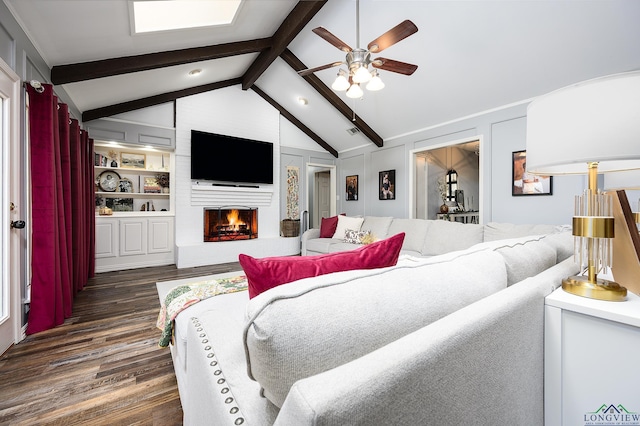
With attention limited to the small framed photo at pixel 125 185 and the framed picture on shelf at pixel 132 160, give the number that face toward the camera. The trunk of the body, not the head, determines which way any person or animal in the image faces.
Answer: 2

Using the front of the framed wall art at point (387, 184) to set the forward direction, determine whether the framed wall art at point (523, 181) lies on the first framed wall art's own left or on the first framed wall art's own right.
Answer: on the first framed wall art's own left

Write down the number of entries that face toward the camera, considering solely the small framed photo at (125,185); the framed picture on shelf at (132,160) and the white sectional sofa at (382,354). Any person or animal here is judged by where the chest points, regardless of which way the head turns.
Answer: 2

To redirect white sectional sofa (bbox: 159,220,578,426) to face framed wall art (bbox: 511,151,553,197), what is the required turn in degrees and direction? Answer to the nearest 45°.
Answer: approximately 90° to its right

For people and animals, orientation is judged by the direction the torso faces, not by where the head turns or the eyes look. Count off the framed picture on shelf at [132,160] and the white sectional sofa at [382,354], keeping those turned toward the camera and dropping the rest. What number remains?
1

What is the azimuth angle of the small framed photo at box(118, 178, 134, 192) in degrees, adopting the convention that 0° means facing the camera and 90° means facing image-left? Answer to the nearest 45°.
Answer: approximately 0°

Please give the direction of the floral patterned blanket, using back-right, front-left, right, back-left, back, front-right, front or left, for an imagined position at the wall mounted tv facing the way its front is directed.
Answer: front-right

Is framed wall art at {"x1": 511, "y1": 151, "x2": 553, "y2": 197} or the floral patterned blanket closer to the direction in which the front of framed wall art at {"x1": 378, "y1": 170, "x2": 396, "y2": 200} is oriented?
the floral patterned blanket

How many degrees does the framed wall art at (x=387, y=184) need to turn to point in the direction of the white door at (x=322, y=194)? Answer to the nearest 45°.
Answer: approximately 90° to its right

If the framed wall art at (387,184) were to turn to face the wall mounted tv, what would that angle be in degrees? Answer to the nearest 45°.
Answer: approximately 45° to its right

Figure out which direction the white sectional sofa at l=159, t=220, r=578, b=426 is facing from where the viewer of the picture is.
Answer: facing away from the viewer and to the left of the viewer
